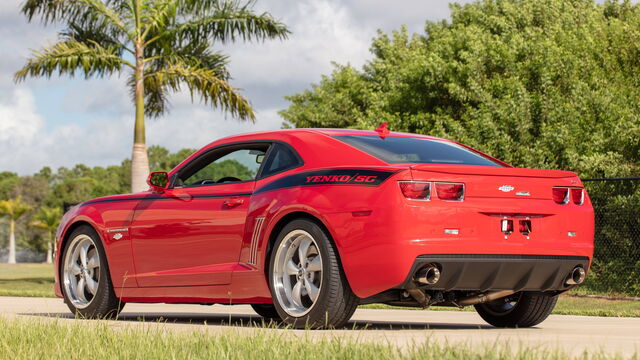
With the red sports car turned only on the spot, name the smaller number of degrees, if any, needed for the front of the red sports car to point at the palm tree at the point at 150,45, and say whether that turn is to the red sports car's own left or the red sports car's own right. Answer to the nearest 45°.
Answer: approximately 45° to the red sports car's own right

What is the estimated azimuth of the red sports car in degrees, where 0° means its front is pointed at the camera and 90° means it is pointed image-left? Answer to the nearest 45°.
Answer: approximately 135°
